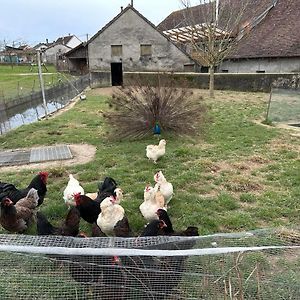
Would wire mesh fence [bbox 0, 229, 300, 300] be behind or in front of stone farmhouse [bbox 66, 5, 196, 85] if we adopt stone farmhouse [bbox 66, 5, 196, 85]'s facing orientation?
in front

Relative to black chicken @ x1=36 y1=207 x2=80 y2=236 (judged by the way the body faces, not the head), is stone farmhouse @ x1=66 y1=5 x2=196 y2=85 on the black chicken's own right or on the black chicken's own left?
on the black chicken's own left

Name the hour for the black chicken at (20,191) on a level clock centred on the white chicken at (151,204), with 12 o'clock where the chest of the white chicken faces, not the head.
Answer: The black chicken is roughly at 2 o'clock from the white chicken.

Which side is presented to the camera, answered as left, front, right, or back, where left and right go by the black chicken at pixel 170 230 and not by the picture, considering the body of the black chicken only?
left

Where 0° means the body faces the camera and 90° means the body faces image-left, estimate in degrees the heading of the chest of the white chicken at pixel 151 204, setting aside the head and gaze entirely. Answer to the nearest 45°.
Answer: approximately 45°

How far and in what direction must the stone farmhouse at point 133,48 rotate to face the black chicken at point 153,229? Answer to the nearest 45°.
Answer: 0° — it already faces it

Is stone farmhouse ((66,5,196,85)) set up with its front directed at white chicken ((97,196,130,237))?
yes

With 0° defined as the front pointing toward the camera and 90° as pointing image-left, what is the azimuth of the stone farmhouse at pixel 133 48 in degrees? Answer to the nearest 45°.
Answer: approximately 0°

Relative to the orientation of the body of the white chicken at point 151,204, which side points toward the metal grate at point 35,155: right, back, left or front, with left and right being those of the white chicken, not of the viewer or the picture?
right

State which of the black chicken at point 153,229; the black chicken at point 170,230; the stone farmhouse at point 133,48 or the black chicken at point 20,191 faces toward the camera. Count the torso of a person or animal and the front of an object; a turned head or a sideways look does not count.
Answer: the stone farmhouse

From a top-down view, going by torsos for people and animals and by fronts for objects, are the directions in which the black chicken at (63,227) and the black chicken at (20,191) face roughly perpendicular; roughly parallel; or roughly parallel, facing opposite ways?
roughly parallel

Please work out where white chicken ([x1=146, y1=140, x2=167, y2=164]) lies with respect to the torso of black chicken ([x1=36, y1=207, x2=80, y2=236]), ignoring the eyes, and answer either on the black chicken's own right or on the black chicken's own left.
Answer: on the black chicken's own left

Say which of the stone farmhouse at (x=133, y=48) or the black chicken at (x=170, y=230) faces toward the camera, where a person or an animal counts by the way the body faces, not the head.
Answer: the stone farmhouse
